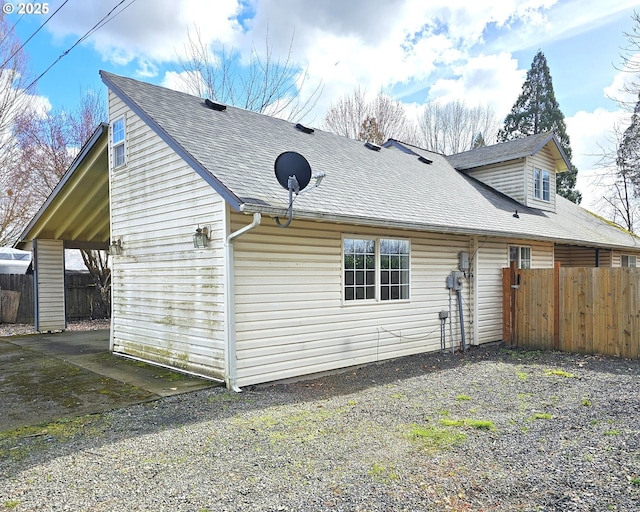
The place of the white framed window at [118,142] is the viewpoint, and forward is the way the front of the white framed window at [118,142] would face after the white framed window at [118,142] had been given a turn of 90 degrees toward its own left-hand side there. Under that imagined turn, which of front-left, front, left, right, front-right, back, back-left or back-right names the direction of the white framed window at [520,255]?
front-left

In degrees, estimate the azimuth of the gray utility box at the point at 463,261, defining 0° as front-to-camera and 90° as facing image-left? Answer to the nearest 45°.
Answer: approximately 315°

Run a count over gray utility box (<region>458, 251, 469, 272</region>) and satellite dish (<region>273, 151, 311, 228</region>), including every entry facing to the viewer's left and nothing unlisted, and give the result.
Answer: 0

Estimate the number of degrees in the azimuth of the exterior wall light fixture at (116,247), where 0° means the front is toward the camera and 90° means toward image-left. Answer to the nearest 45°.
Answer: approximately 45°

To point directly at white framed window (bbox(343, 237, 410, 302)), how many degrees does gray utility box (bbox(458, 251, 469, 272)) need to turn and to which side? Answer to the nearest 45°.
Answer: approximately 90° to its right

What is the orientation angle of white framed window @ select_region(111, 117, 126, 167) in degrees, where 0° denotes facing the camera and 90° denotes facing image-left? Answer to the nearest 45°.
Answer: approximately 45°

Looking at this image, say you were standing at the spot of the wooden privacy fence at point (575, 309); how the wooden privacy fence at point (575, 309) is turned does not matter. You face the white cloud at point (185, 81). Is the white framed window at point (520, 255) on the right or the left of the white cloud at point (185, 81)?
right

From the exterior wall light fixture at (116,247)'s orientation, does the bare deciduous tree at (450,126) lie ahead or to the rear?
to the rear

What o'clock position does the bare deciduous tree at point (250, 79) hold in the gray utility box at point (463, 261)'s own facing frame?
The bare deciduous tree is roughly at 6 o'clock from the gray utility box.
